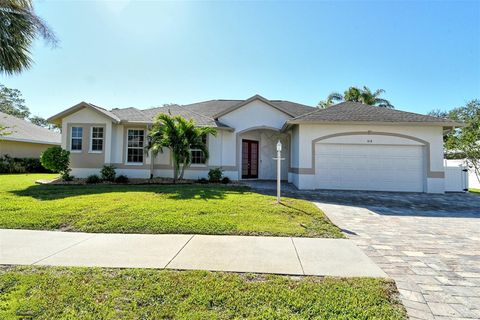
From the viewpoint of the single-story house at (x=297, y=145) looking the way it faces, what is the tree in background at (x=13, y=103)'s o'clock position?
The tree in background is roughly at 4 o'clock from the single-story house.

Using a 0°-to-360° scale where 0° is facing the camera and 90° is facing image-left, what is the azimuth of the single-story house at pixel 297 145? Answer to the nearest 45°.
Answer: approximately 0°

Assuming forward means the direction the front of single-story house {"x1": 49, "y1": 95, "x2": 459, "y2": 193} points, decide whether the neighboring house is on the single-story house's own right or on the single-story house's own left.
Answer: on the single-story house's own right

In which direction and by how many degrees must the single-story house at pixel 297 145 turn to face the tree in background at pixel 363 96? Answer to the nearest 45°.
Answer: approximately 135° to its left

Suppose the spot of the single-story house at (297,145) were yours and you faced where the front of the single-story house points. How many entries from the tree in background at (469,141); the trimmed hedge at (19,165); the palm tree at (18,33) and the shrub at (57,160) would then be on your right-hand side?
3

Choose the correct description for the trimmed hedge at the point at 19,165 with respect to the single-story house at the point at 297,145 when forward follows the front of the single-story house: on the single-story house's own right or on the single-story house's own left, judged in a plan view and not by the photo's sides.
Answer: on the single-story house's own right
